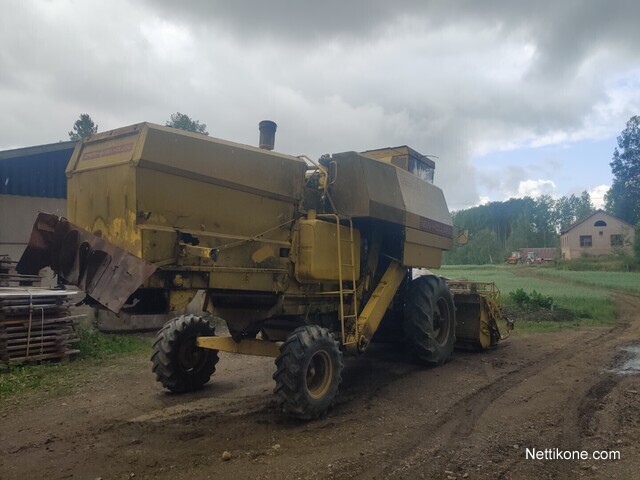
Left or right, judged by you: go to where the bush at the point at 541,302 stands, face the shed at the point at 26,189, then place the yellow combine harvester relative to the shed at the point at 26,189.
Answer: left

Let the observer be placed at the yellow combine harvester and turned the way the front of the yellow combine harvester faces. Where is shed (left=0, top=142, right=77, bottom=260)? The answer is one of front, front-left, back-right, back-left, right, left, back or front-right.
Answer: left

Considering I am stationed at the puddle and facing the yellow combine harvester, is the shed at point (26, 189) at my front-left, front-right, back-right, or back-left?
front-right

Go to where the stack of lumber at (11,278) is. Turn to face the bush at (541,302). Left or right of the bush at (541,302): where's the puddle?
right

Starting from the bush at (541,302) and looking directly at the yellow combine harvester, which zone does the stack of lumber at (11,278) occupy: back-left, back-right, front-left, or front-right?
front-right

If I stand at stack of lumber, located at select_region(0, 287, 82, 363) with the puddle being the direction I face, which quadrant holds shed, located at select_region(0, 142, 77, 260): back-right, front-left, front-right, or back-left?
back-left

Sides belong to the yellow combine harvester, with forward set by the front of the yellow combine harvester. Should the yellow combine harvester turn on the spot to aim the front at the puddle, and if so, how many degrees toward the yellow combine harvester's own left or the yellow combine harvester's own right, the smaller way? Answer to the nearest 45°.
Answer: approximately 45° to the yellow combine harvester's own right

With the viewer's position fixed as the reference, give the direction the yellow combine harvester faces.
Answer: facing away from the viewer and to the right of the viewer

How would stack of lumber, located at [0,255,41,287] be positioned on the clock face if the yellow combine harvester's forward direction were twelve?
The stack of lumber is roughly at 9 o'clock from the yellow combine harvester.

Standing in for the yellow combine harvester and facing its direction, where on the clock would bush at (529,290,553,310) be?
The bush is roughly at 12 o'clock from the yellow combine harvester.

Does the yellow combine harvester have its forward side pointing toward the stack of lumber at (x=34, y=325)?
no

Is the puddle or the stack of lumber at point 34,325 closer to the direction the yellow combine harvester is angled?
the puddle
